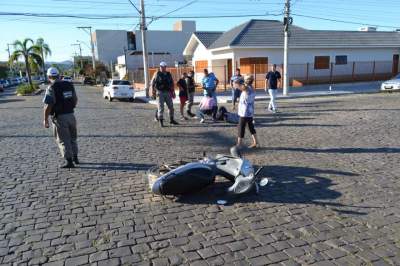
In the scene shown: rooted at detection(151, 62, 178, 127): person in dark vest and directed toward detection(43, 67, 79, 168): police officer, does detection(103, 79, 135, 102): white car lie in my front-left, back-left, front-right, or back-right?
back-right

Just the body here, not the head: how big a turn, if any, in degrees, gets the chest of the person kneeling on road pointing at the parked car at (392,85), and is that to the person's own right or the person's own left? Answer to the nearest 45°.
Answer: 0° — they already face it

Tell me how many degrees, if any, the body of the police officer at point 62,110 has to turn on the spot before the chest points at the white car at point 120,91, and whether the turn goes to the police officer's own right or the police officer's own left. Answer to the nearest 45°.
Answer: approximately 45° to the police officer's own right

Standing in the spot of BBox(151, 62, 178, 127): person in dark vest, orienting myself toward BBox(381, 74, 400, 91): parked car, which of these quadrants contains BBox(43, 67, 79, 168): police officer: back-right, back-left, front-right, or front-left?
back-right

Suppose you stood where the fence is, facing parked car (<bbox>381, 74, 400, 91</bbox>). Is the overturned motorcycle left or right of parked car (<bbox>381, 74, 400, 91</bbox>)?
right

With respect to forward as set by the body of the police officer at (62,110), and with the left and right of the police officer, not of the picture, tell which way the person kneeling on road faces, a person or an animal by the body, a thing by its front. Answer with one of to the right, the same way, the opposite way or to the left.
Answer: to the right

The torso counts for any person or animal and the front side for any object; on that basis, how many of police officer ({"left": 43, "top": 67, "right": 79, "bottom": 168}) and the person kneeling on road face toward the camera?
0

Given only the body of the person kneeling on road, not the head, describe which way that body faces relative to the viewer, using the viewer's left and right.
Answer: facing away from the viewer and to the right of the viewer

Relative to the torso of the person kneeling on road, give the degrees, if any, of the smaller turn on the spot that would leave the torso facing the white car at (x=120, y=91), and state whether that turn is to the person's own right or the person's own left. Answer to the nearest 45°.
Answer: approximately 90° to the person's own left
